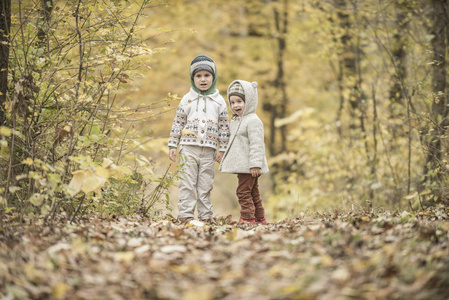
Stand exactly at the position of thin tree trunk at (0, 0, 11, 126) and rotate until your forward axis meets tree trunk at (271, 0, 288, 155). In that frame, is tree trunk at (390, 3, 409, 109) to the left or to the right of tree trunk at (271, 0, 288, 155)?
right

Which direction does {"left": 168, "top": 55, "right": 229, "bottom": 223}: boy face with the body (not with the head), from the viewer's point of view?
toward the camera

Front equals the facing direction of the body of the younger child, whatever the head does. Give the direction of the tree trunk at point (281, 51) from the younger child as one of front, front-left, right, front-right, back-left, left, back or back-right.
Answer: back-right

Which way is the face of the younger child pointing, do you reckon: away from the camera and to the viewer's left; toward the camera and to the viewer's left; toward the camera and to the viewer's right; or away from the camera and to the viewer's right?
toward the camera and to the viewer's left

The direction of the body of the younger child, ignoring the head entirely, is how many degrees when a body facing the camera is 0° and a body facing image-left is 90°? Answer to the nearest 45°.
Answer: approximately 45°

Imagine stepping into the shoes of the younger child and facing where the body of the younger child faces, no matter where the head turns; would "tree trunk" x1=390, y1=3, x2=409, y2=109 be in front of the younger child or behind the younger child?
behind

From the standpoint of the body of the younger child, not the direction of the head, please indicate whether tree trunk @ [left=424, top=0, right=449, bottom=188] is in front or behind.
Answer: behind

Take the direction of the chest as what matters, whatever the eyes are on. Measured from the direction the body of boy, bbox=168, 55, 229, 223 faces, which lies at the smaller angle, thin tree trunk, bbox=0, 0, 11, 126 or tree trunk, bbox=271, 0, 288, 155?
the thin tree trunk

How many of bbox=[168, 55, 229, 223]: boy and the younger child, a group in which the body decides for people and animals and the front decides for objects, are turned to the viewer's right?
0

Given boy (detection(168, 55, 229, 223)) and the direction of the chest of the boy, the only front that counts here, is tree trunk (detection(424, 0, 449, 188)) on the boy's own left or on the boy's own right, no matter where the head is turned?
on the boy's own left

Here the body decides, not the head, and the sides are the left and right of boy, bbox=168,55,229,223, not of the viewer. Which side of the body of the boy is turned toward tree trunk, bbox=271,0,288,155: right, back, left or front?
back
